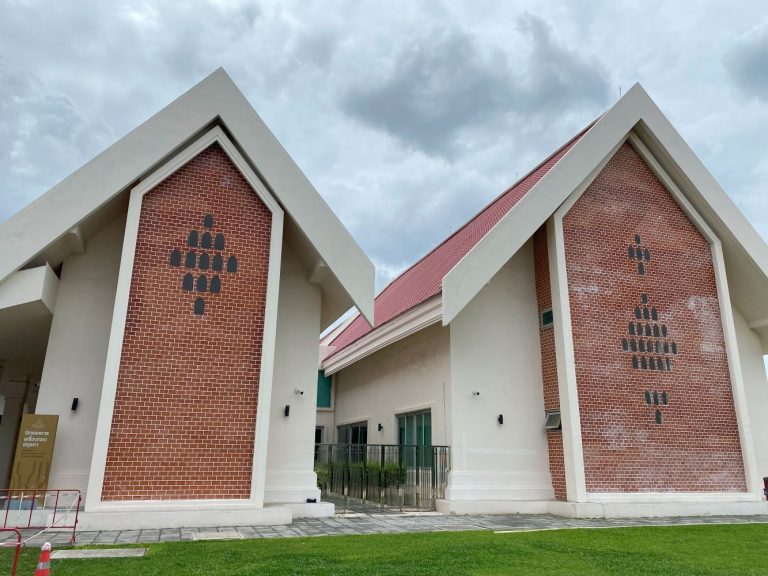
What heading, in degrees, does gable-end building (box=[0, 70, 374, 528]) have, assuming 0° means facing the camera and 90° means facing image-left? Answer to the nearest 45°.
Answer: approximately 0°

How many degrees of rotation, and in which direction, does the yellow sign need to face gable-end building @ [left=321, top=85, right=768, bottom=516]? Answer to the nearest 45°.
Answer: approximately 90° to its left

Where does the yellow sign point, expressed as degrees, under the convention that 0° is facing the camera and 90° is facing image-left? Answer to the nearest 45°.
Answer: approximately 0°

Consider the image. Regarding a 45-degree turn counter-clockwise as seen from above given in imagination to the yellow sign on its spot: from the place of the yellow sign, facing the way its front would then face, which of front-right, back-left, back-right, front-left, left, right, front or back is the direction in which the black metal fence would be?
front-left

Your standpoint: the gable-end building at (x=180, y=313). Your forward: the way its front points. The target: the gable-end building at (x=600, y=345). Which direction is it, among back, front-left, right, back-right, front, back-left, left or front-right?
left

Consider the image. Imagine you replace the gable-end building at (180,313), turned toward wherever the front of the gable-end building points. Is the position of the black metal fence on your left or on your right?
on your left
